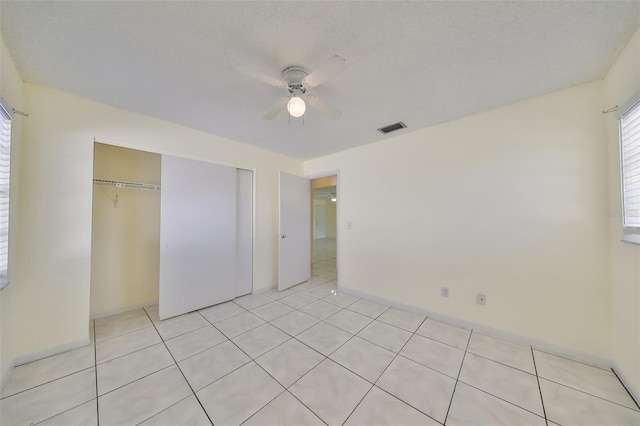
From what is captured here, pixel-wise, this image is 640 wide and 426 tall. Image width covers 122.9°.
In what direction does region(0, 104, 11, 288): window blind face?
to the viewer's right

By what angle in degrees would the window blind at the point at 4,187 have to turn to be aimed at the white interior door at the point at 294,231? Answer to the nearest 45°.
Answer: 0° — it already faces it

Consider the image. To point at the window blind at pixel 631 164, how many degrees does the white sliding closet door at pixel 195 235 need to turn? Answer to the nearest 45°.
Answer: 0° — it already faces it

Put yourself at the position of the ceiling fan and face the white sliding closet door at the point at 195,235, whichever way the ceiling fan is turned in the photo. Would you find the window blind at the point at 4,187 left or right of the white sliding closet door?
left

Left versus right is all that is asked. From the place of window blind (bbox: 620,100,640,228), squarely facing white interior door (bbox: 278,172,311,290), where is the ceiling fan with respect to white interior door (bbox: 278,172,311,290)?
left

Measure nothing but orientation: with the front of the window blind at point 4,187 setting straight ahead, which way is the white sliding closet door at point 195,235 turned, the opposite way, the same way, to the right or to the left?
to the right

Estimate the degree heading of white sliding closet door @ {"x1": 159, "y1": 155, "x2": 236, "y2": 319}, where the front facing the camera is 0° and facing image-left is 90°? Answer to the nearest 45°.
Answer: approximately 315°

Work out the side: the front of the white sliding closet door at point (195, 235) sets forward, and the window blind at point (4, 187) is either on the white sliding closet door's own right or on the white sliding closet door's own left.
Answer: on the white sliding closet door's own right

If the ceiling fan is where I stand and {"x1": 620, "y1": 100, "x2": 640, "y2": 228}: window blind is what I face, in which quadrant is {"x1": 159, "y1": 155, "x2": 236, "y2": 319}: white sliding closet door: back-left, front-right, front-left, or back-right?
back-left
